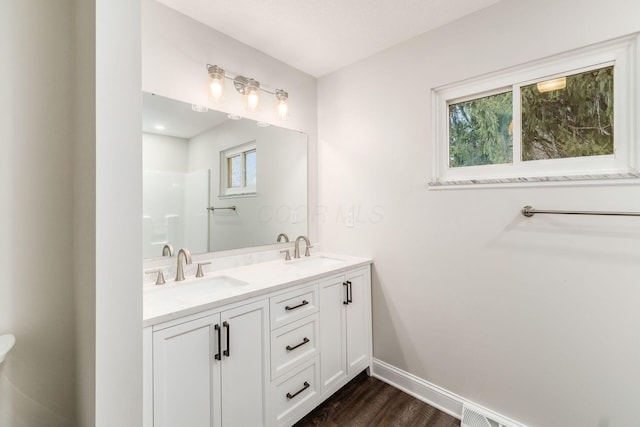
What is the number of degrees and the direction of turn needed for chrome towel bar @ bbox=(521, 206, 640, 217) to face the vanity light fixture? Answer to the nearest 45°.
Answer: approximately 45° to its right

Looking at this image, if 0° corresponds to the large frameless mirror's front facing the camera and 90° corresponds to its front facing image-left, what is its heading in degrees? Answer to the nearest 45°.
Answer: approximately 315°

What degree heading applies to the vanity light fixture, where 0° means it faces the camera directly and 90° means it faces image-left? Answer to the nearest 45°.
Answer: approximately 315°

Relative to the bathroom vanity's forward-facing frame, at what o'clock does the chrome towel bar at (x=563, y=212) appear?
The chrome towel bar is roughly at 11 o'clock from the bathroom vanity.

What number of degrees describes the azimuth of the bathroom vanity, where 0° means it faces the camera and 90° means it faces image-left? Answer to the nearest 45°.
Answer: approximately 315°
